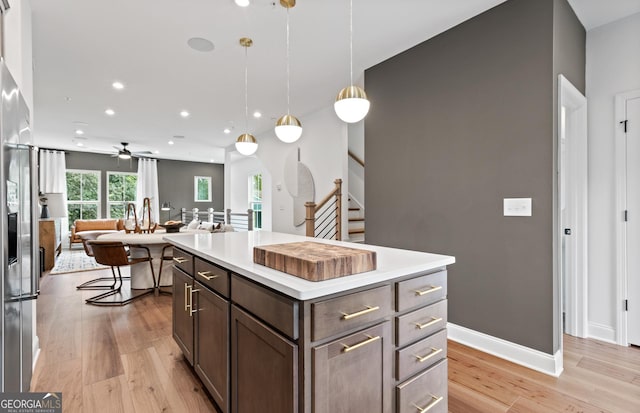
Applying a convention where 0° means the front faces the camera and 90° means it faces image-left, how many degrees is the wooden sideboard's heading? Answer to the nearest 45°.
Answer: approximately 270°

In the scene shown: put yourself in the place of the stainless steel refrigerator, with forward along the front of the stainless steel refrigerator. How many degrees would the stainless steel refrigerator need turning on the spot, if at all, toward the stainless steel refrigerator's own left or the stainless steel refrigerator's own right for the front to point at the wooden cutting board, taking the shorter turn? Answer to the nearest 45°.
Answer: approximately 45° to the stainless steel refrigerator's own right

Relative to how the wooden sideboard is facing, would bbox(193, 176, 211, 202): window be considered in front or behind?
in front

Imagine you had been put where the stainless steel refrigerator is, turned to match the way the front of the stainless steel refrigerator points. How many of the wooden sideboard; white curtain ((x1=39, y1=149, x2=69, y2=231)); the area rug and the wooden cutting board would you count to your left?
3

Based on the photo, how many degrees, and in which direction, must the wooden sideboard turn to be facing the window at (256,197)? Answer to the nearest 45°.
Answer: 0° — it already faces it

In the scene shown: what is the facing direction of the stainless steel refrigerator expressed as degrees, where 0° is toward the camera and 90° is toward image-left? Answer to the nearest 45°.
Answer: approximately 270°

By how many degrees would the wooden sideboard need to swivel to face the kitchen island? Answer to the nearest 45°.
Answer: approximately 90° to its right

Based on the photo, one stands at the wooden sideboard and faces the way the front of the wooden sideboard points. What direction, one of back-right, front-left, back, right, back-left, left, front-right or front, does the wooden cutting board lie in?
right

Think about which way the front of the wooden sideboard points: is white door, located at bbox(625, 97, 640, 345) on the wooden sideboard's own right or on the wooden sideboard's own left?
on the wooden sideboard's own right

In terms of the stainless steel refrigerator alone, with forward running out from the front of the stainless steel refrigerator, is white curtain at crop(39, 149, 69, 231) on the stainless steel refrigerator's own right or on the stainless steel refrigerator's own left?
on the stainless steel refrigerator's own left

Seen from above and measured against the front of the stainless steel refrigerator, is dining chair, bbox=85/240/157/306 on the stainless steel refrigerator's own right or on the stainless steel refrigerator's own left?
on the stainless steel refrigerator's own left

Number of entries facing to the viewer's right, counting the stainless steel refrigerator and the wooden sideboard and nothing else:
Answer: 2

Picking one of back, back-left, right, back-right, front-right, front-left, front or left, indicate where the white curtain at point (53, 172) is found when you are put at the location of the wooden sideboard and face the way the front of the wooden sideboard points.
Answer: left
